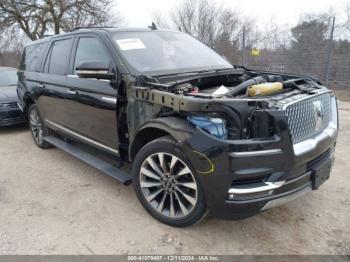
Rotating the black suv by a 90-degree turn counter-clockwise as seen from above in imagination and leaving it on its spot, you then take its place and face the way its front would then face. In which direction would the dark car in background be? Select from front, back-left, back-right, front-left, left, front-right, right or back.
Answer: left

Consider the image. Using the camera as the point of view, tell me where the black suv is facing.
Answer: facing the viewer and to the right of the viewer
